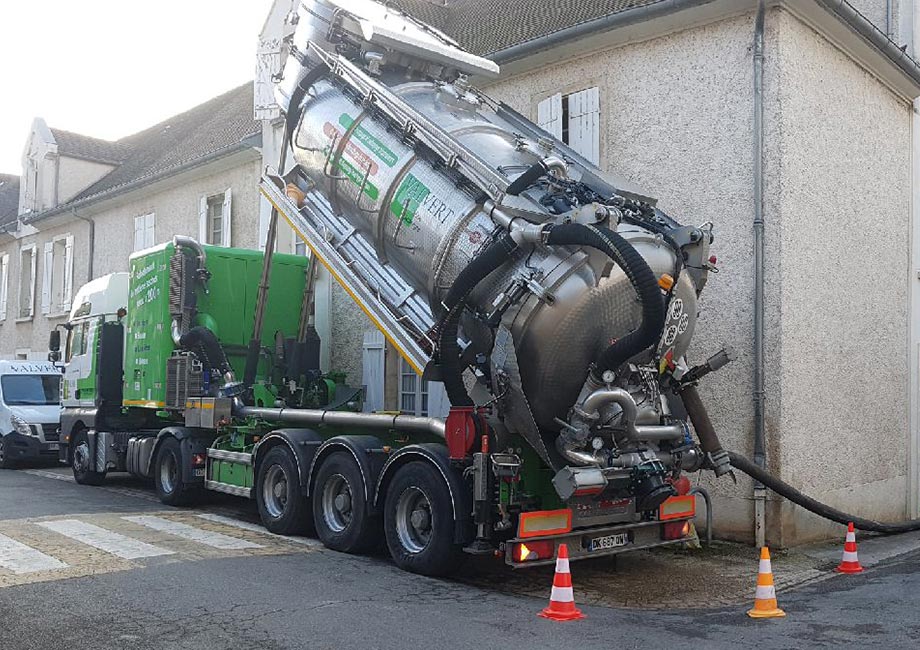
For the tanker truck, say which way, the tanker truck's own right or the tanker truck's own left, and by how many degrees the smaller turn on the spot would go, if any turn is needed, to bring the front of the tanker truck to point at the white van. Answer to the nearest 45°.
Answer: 0° — it already faces it

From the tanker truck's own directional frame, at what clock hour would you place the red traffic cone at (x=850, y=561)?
The red traffic cone is roughly at 4 o'clock from the tanker truck.

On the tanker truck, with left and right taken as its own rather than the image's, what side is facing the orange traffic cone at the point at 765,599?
back

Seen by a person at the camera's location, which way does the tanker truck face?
facing away from the viewer and to the left of the viewer
